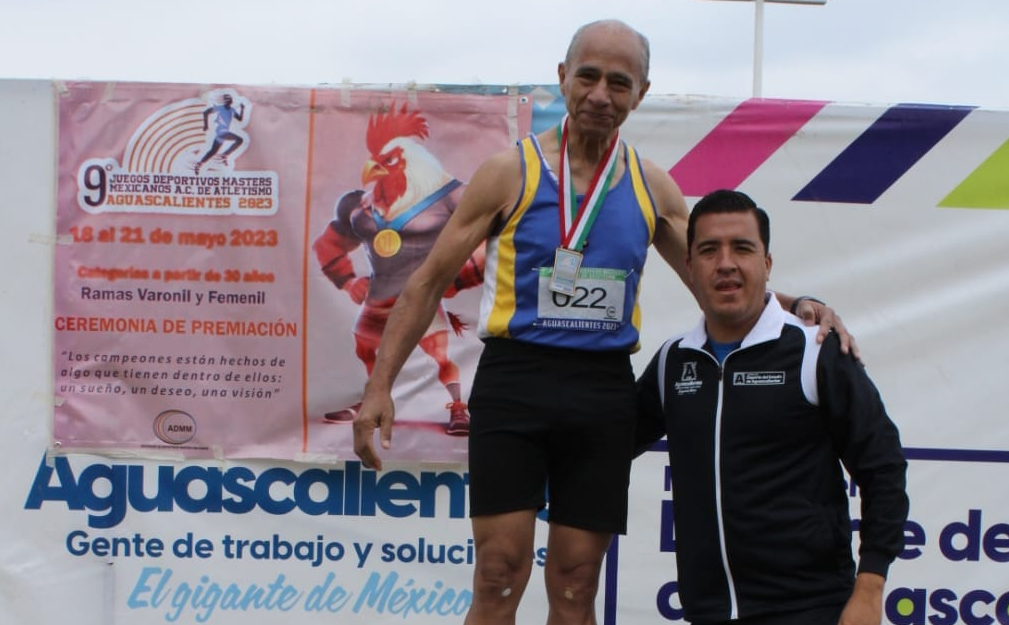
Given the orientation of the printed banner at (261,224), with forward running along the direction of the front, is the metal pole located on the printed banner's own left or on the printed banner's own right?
on the printed banner's own left

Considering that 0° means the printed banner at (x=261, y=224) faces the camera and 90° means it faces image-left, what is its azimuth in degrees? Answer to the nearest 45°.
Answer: approximately 0°
